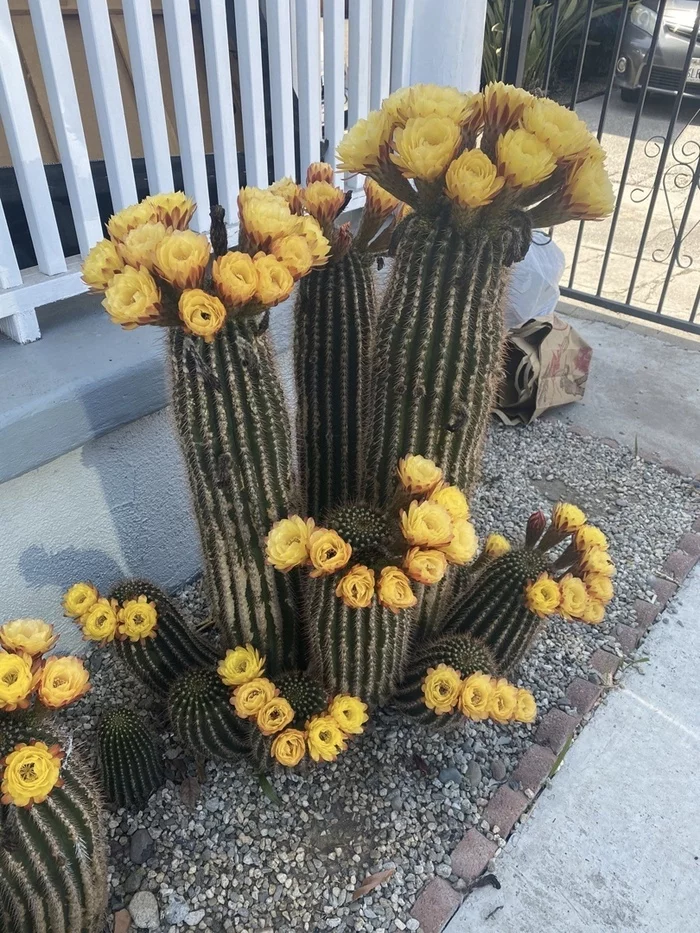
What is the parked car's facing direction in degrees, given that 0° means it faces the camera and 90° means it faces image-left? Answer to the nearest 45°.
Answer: approximately 0°

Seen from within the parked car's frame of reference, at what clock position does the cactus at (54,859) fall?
The cactus is roughly at 12 o'clock from the parked car.

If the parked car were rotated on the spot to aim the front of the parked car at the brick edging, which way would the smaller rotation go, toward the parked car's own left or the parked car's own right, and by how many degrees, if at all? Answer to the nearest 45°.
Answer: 0° — it already faces it

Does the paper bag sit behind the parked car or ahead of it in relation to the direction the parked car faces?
ahead

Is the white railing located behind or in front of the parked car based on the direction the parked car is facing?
in front

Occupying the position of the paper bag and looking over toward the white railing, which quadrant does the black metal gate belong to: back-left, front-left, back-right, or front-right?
back-right
